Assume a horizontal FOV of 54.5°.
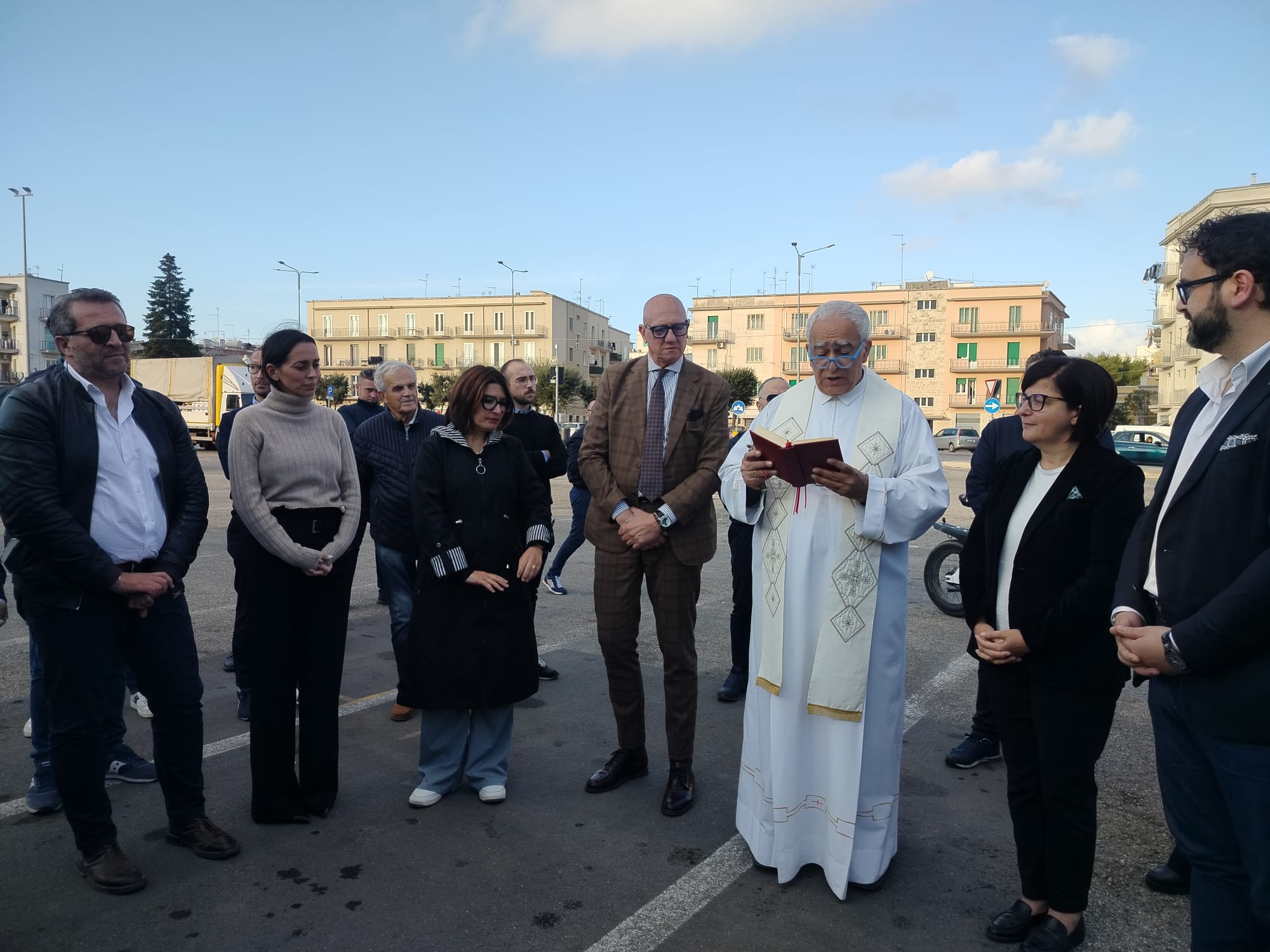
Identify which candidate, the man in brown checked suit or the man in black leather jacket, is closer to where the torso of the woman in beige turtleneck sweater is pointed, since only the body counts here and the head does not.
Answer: the man in brown checked suit

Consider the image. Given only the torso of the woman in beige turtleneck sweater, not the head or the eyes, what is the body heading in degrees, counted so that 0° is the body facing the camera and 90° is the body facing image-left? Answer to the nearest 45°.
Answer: approximately 315°

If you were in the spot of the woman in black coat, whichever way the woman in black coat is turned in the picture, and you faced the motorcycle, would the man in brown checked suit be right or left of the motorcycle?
right

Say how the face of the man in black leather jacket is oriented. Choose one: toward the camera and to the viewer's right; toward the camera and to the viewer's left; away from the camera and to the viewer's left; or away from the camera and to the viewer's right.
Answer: toward the camera and to the viewer's right

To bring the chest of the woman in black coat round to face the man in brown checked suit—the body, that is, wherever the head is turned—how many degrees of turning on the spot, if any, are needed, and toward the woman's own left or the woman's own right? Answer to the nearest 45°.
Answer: approximately 90° to the woman's own left

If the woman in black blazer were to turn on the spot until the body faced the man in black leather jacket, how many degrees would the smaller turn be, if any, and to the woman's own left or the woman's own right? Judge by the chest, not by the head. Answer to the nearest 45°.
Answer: approximately 45° to the woman's own right

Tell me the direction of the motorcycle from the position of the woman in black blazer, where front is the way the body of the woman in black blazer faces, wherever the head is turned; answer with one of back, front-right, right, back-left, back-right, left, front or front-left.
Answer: back-right

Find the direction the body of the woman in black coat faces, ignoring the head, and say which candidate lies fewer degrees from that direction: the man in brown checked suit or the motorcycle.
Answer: the man in brown checked suit
